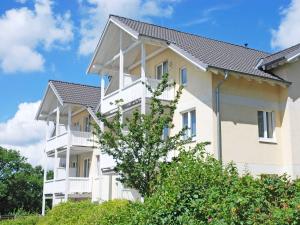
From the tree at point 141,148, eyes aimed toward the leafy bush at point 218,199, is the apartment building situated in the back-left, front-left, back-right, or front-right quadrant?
back-left

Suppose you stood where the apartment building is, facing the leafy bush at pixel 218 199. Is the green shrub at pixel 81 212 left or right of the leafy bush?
right

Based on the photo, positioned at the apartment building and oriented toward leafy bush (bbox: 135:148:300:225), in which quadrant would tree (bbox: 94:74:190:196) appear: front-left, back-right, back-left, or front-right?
front-right
